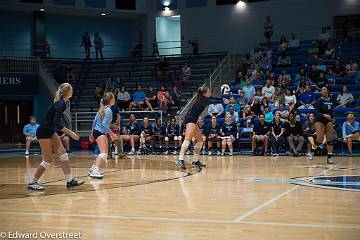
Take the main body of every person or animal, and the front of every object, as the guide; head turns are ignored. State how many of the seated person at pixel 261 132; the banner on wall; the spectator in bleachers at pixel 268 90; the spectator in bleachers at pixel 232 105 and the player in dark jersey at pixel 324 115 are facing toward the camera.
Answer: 5

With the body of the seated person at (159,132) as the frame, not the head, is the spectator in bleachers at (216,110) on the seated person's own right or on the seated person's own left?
on the seated person's own left

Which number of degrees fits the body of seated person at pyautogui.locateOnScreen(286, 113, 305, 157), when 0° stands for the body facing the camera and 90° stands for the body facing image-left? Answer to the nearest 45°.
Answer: approximately 0°

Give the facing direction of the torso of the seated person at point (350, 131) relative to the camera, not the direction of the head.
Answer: toward the camera

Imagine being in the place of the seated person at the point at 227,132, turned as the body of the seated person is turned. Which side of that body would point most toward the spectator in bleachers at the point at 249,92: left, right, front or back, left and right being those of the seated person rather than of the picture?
back

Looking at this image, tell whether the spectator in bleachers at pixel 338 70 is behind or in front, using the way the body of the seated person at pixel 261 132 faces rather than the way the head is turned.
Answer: behind

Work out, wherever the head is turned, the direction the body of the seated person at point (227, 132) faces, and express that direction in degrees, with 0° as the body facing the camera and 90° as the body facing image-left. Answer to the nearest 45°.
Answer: approximately 0°

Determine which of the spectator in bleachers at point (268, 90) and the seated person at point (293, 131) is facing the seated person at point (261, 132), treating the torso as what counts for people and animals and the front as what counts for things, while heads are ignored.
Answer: the spectator in bleachers

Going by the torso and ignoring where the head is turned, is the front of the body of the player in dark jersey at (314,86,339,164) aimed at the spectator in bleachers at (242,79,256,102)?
no

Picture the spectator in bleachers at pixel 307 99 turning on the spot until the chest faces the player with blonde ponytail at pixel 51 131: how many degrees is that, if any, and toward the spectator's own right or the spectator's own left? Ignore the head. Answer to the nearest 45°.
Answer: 0° — they already face them

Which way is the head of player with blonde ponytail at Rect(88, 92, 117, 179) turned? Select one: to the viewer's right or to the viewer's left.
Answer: to the viewer's right

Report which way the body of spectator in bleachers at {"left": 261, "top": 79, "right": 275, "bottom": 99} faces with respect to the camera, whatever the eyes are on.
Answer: toward the camera

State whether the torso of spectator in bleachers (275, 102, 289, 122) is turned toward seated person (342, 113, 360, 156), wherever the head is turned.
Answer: no

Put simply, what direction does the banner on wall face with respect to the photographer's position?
facing the viewer

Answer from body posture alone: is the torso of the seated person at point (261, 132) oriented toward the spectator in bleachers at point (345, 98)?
no

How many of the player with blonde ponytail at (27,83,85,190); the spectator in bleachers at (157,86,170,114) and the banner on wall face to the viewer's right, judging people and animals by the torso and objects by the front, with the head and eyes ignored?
1

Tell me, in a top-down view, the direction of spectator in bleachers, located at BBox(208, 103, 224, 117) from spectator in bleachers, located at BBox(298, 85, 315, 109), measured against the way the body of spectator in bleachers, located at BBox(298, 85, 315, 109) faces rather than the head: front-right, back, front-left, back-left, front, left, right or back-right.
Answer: right

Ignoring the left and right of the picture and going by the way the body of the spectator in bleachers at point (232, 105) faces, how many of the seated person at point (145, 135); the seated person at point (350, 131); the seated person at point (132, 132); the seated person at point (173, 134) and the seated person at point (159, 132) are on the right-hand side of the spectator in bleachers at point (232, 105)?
4

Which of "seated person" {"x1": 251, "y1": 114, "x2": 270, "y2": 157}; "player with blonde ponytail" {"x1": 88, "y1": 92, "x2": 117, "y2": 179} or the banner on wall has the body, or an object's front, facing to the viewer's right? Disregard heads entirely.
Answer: the player with blonde ponytail

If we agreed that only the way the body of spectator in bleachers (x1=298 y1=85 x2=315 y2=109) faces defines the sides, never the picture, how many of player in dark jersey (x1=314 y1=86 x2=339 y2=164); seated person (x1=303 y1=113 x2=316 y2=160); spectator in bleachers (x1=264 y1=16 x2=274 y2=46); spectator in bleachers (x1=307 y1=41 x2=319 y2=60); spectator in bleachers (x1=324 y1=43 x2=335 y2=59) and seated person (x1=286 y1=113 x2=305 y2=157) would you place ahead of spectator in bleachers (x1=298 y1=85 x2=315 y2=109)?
3

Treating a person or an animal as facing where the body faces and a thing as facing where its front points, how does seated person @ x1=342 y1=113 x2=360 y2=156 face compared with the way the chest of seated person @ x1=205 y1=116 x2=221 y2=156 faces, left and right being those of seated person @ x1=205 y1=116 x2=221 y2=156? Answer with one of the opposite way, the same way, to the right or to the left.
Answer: the same way

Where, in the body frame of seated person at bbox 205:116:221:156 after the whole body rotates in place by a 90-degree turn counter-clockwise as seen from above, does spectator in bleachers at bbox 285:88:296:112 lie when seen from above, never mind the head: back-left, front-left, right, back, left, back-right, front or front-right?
front
